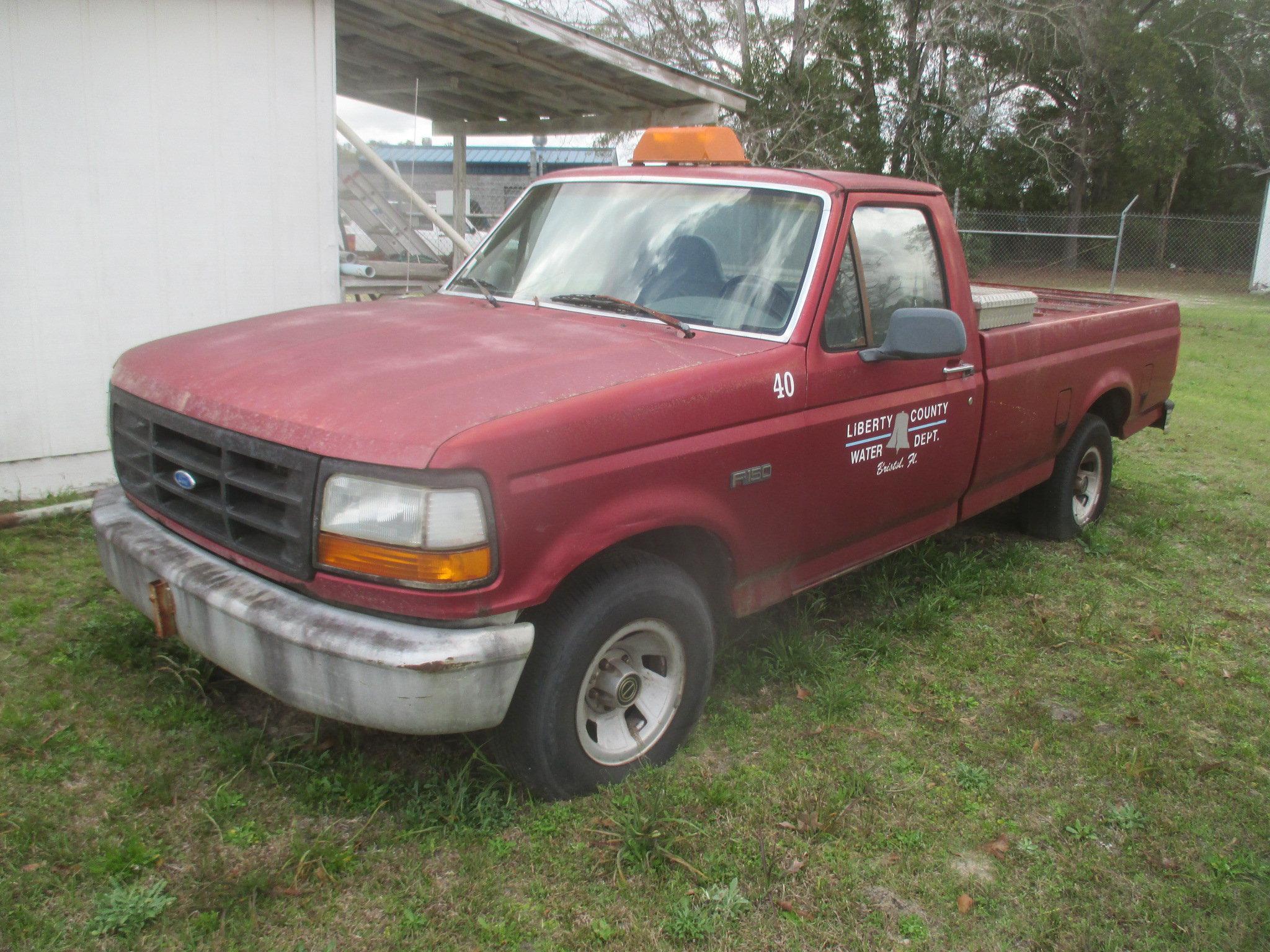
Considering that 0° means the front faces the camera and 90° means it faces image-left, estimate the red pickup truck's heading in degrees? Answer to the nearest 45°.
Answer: approximately 45°

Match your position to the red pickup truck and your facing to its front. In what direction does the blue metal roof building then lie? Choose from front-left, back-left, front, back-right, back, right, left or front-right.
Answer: back-right

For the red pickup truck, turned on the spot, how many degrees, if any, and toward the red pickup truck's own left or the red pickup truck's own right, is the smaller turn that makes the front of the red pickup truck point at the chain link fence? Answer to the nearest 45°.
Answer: approximately 180°

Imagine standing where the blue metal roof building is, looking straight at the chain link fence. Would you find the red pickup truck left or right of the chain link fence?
right

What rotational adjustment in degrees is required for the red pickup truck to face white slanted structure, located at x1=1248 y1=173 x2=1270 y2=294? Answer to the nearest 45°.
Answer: approximately 180°
